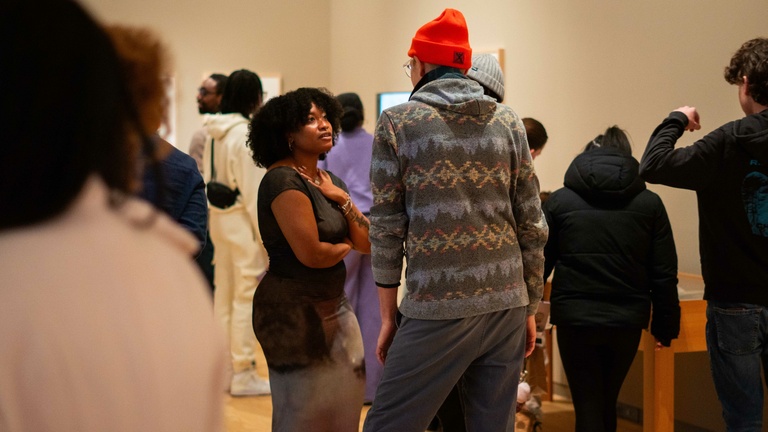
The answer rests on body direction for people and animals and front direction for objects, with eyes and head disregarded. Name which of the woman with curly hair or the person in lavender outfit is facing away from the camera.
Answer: the person in lavender outfit

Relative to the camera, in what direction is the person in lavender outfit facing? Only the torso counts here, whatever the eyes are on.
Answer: away from the camera

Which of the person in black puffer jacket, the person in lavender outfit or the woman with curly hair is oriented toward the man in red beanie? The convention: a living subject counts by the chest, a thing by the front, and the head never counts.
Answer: the woman with curly hair

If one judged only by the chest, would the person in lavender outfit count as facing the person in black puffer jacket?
no

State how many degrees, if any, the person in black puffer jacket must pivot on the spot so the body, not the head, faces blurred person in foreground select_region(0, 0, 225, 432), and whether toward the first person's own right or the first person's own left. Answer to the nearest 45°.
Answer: approximately 180°

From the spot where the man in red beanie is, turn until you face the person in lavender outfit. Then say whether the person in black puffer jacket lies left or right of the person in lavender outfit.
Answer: right

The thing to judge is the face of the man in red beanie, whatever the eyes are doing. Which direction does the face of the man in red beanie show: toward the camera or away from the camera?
away from the camera

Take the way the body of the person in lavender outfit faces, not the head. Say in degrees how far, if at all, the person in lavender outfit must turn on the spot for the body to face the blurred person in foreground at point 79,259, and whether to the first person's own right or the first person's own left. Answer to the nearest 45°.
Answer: approximately 180°

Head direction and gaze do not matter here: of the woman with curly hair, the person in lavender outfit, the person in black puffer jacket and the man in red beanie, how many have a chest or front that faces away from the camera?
3

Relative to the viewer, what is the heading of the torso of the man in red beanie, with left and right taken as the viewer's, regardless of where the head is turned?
facing away from the viewer

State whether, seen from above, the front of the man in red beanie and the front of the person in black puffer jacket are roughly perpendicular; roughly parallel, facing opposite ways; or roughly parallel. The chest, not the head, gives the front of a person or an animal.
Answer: roughly parallel

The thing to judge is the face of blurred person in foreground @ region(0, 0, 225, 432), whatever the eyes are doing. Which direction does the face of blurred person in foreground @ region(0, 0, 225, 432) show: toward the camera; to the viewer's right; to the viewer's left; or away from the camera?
away from the camera

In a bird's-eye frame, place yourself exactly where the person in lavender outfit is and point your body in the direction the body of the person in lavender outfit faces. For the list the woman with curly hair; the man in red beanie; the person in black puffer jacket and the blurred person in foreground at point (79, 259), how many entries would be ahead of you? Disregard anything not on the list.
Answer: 0

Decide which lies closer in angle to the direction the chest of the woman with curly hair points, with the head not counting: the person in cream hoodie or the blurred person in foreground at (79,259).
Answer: the blurred person in foreground

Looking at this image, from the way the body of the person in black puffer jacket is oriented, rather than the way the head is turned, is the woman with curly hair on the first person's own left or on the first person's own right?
on the first person's own left

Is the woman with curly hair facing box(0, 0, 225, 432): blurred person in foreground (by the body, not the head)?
no

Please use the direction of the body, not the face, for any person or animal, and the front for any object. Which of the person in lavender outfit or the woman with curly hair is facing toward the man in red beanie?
the woman with curly hair

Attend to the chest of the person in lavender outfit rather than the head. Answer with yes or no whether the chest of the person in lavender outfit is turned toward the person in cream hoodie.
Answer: no

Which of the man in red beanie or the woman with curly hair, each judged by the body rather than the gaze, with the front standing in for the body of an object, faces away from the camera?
the man in red beanie

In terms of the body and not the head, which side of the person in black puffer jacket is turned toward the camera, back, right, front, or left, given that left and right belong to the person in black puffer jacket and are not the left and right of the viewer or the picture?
back
